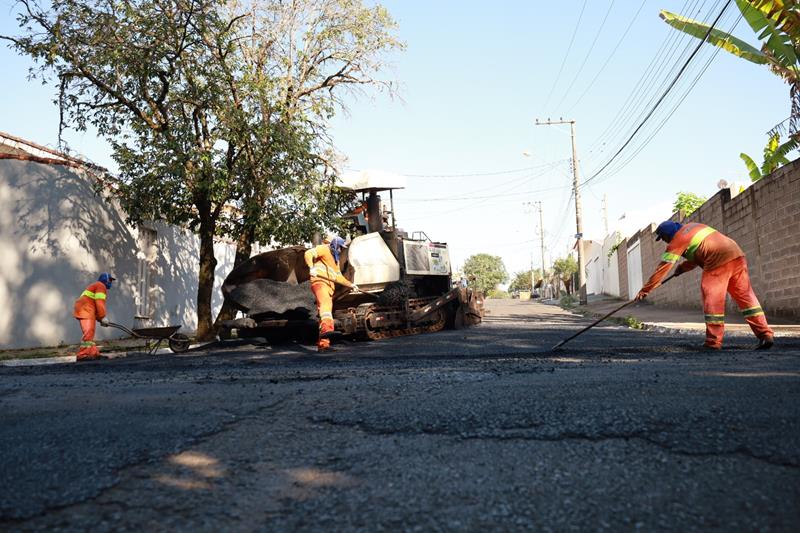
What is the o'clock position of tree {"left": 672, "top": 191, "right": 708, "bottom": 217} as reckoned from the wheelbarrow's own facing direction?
The tree is roughly at 11 o'clock from the wheelbarrow.

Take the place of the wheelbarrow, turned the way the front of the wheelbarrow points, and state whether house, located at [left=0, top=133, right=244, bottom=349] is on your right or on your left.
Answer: on your left

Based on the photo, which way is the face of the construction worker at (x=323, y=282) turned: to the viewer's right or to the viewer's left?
to the viewer's right

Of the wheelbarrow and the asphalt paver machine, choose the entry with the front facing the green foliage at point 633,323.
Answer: the wheelbarrow

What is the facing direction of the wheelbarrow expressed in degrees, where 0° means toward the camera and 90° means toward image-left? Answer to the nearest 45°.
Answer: approximately 270°

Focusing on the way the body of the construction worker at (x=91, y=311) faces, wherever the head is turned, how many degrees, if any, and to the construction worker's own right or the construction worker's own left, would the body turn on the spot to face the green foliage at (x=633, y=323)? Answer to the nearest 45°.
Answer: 0° — they already face it

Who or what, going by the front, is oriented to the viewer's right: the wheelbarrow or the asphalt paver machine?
the wheelbarrow

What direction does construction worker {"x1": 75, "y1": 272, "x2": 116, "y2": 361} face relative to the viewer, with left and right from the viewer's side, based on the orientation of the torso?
facing to the right of the viewer

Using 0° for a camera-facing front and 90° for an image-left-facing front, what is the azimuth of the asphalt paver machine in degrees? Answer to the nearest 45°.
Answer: approximately 45°

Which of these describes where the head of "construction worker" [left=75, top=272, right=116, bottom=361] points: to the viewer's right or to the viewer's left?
to the viewer's right
